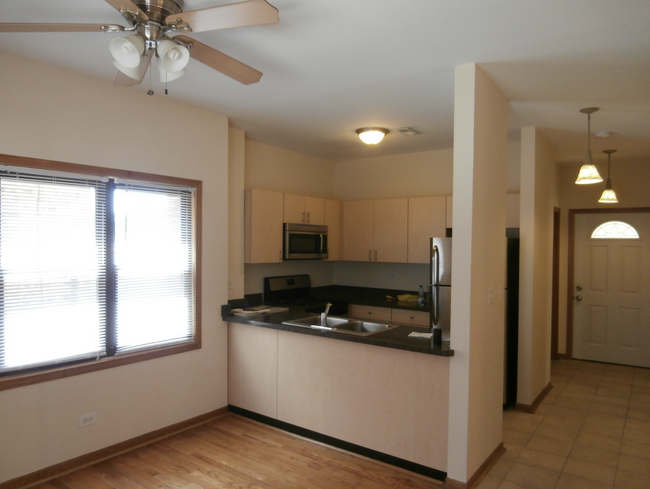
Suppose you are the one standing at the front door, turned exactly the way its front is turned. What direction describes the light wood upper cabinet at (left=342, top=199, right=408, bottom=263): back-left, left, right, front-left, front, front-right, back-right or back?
front-right

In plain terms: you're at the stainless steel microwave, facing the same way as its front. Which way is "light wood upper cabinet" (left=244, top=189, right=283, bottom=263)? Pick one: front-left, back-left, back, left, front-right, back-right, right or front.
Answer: right

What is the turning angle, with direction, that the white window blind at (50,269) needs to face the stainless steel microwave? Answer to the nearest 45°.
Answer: approximately 45° to its left

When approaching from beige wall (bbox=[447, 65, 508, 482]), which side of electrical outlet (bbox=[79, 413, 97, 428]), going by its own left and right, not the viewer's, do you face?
front

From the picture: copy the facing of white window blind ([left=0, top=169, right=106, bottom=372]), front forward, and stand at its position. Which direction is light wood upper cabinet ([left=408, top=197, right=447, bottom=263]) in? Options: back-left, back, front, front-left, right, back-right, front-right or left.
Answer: front-left

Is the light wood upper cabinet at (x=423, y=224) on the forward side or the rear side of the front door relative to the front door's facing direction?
on the forward side

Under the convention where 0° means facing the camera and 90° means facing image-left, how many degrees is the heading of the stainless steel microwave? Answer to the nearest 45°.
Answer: approximately 315°

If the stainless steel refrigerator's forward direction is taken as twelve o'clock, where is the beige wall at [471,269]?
The beige wall is roughly at 10 o'clock from the stainless steel refrigerator.

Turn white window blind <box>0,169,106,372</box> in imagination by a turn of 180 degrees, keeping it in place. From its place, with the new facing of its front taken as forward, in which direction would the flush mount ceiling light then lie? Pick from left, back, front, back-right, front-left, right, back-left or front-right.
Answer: back-right

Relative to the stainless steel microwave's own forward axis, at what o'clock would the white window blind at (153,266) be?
The white window blind is roughly at 3 o'clock from the stainless steel microwave.

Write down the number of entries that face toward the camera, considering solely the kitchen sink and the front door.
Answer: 1
